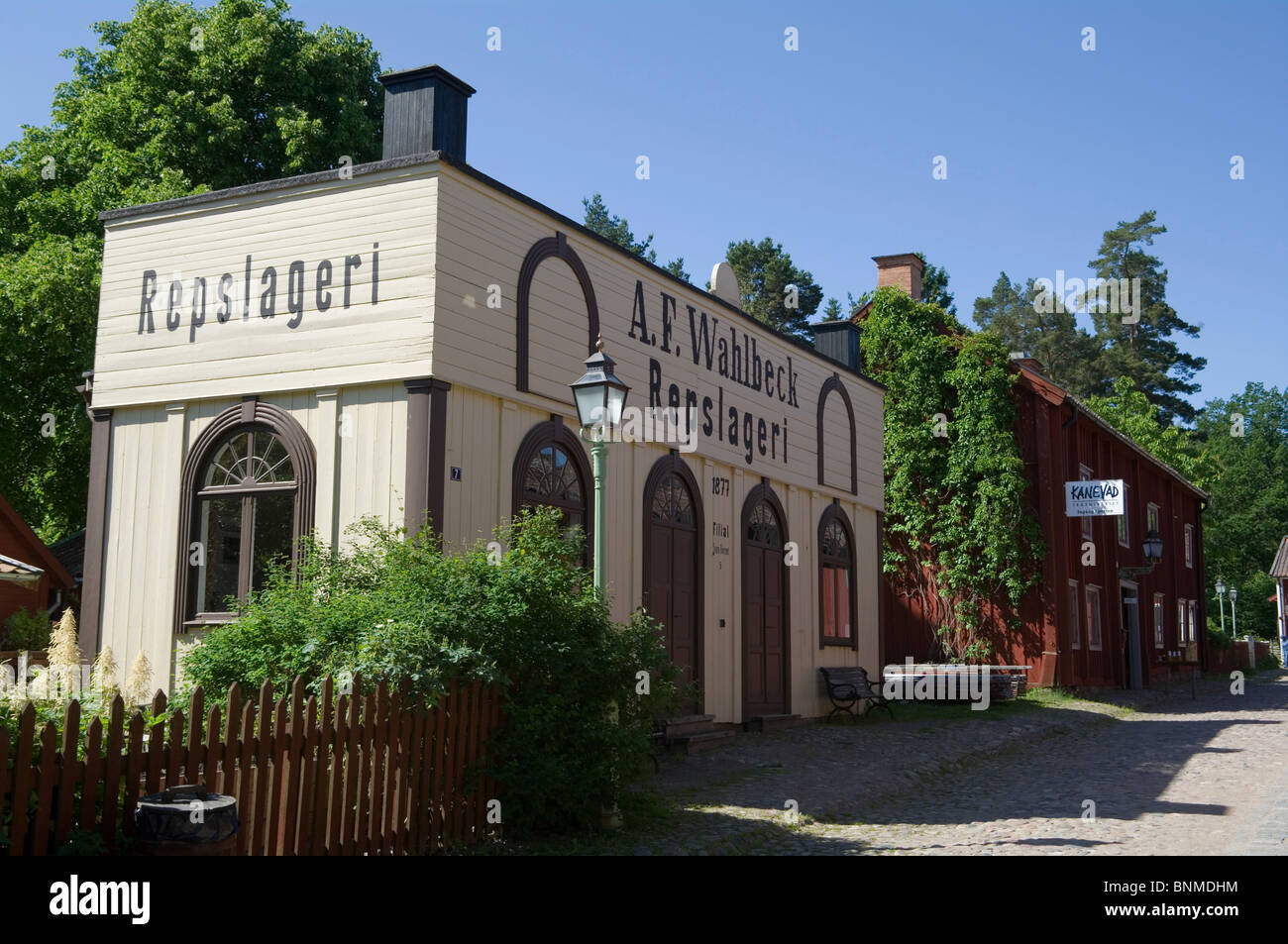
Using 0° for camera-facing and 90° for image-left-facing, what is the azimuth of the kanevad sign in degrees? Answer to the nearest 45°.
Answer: approximately 0°

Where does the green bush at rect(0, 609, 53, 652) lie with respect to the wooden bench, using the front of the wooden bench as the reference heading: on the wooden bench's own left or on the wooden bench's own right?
on the wooden bench's own right

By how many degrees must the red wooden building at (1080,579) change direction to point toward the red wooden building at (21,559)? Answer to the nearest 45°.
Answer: approximately 90° to its right

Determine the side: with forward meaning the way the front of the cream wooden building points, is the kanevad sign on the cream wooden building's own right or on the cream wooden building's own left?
on the cream wooden building's own left

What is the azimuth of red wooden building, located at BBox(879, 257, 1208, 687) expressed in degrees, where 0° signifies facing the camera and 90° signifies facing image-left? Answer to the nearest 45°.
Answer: approximately 315°

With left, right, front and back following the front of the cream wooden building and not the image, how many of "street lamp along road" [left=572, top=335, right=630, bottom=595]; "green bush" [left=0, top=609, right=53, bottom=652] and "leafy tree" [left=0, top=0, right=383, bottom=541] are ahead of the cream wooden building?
1
